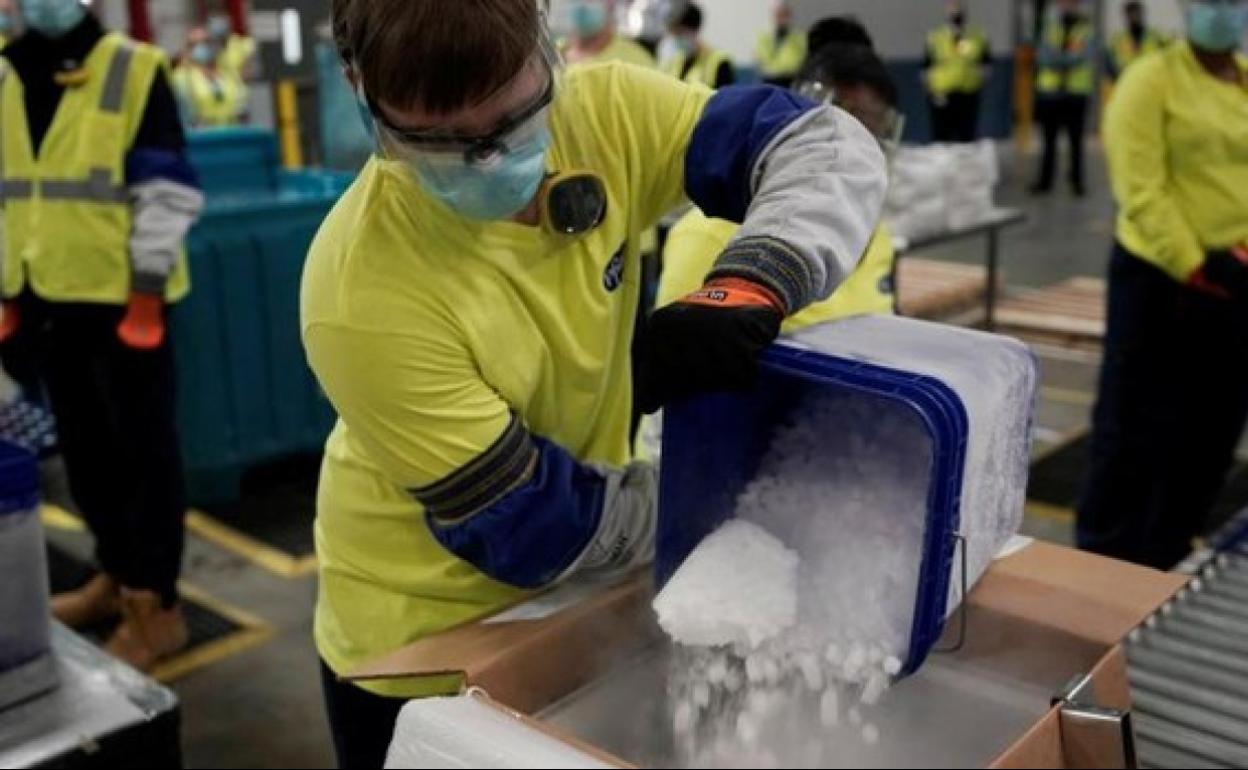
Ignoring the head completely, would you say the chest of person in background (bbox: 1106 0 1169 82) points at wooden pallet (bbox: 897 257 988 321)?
yes

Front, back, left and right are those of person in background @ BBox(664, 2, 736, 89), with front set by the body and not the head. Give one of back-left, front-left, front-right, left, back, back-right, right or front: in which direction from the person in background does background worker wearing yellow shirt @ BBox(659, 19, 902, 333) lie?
front-left

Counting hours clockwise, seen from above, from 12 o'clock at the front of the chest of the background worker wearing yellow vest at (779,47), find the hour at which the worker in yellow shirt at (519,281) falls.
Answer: The worker in yellow shirt is roughly at 12 o'clock from the background worker wearing yellow vest.

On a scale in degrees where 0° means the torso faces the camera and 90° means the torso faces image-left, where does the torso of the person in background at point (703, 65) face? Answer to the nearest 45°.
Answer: approximately 45°

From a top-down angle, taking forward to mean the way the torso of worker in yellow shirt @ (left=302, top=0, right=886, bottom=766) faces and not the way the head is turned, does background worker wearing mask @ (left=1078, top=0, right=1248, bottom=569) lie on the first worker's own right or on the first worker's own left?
on the first worker's own left
